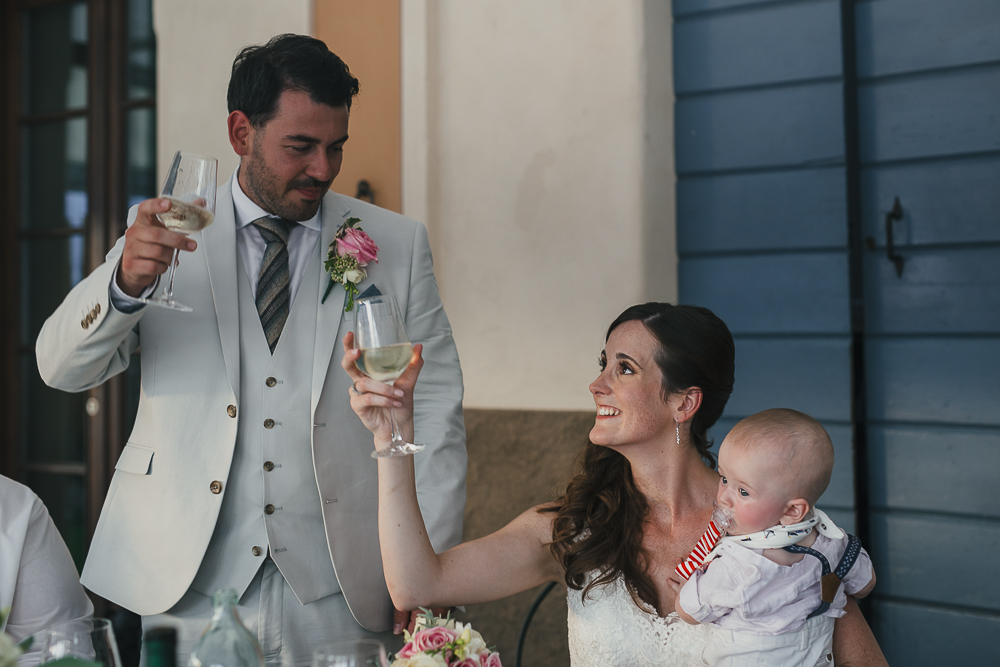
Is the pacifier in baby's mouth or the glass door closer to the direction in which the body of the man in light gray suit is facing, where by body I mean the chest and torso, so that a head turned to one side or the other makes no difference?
the pacifier in baby's mouth

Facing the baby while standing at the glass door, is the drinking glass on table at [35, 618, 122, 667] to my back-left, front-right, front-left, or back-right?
front-right

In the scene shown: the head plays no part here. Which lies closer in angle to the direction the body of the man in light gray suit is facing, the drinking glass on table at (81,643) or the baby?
the drinking glass on table

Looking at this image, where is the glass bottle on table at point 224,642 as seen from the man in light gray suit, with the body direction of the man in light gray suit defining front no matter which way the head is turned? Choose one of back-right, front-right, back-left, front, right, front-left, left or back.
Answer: front

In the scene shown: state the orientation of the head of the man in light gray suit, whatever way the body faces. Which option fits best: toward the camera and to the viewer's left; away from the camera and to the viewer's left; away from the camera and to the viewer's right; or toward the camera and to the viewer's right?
toward the camera and to the viewer's right

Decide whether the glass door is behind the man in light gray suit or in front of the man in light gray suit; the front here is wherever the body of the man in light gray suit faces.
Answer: behind

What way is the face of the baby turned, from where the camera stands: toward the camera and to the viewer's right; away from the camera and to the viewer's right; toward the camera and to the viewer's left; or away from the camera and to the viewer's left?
toward the camera and to the viewer's left

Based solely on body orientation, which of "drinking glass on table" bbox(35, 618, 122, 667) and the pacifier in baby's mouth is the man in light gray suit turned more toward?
the drinking glass on table

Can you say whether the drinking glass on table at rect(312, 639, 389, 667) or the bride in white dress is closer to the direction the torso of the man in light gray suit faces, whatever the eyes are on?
the drinking glass on table

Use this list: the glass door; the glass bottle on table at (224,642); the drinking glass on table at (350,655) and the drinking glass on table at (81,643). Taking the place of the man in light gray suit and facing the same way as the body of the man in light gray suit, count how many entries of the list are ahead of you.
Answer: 3

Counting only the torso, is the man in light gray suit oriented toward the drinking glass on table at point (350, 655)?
yes

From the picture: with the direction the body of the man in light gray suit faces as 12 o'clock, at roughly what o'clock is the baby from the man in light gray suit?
The baby is roughly at 10 o'clock from the man in light gray suit.

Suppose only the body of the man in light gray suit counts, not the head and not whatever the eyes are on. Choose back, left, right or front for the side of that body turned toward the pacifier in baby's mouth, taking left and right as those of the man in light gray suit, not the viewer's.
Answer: left

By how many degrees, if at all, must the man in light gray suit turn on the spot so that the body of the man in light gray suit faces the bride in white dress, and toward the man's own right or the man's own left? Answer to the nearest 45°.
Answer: approximately 90° to the man's own left

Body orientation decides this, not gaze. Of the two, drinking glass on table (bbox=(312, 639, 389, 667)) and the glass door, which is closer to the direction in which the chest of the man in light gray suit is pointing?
the drinking glass on table

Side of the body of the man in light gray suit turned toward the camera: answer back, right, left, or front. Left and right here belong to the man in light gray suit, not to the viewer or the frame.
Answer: front
